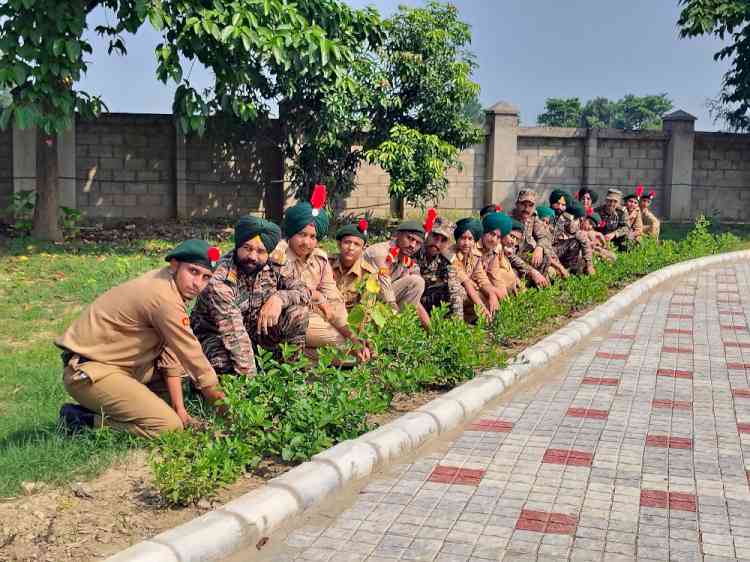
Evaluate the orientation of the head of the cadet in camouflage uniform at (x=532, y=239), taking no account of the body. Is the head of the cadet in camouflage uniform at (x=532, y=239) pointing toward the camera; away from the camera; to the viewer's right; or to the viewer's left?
toward the camera

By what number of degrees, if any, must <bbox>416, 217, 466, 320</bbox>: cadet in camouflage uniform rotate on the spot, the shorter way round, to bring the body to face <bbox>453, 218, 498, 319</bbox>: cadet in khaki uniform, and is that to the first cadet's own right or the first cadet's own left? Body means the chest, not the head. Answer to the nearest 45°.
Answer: approximately 135° to the first cadet's own left

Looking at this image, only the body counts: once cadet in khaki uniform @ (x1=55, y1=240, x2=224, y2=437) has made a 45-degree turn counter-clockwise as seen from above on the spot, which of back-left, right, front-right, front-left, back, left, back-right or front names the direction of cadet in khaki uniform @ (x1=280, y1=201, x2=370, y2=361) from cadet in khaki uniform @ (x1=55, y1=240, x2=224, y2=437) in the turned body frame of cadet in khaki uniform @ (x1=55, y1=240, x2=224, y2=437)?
front

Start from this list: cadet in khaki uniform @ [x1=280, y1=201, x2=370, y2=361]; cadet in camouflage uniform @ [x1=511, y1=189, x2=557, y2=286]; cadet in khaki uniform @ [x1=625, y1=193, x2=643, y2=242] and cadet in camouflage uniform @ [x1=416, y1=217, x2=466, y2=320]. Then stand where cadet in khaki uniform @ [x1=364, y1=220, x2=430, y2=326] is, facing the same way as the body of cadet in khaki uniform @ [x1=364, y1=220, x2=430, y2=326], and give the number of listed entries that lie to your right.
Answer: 1

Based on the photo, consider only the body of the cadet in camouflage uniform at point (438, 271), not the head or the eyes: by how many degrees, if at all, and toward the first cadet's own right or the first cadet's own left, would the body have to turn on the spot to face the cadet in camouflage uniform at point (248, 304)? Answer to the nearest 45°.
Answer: approximately 45° to the first cadet's own right

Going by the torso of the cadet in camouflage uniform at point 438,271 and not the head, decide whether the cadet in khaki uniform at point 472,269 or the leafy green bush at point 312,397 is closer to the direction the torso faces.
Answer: the leafy green bush

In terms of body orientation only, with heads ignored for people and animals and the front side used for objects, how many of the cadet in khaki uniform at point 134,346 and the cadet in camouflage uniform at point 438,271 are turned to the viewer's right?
1

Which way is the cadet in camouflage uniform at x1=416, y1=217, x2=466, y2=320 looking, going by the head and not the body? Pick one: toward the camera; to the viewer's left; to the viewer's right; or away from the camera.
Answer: toward the camera

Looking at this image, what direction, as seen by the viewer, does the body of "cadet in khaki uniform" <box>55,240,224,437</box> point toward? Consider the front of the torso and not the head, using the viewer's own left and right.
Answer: facing to the right of the viewer

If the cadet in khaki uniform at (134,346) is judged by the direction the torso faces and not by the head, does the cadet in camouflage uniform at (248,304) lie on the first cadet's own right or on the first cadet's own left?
on the first cadet's own left

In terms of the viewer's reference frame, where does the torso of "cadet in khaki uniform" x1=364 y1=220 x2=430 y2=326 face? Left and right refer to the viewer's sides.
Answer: facing the viewer and to the right of the viewer

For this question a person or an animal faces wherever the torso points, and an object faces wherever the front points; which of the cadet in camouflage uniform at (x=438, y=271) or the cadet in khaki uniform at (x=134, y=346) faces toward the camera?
the cadet in camouflage uniform

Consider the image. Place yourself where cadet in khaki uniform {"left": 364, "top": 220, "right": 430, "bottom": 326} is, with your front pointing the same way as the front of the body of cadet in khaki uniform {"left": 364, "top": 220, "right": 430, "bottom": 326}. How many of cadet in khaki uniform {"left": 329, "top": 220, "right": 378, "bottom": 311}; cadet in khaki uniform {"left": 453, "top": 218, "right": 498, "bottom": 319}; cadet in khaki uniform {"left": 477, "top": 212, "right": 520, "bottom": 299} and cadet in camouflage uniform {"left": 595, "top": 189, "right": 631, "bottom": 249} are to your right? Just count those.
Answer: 1

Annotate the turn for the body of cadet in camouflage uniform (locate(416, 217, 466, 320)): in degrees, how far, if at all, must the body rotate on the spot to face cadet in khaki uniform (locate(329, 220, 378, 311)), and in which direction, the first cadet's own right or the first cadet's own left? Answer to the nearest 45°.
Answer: approximately 45° to the first cadet's own right

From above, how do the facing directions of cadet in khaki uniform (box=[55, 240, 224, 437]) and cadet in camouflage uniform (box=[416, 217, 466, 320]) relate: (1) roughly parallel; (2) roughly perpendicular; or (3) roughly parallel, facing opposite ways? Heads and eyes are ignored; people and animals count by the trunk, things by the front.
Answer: roughly perpendicular

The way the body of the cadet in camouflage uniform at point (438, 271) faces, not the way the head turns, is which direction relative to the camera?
toward the camera

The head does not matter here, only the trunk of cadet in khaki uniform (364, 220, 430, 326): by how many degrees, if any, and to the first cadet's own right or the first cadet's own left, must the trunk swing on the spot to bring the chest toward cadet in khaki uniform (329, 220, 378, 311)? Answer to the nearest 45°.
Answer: approximately 90° to the first cadet's own right

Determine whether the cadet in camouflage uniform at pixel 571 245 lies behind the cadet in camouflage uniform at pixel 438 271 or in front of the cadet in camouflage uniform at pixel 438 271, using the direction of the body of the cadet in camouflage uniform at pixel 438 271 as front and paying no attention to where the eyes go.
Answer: behind
